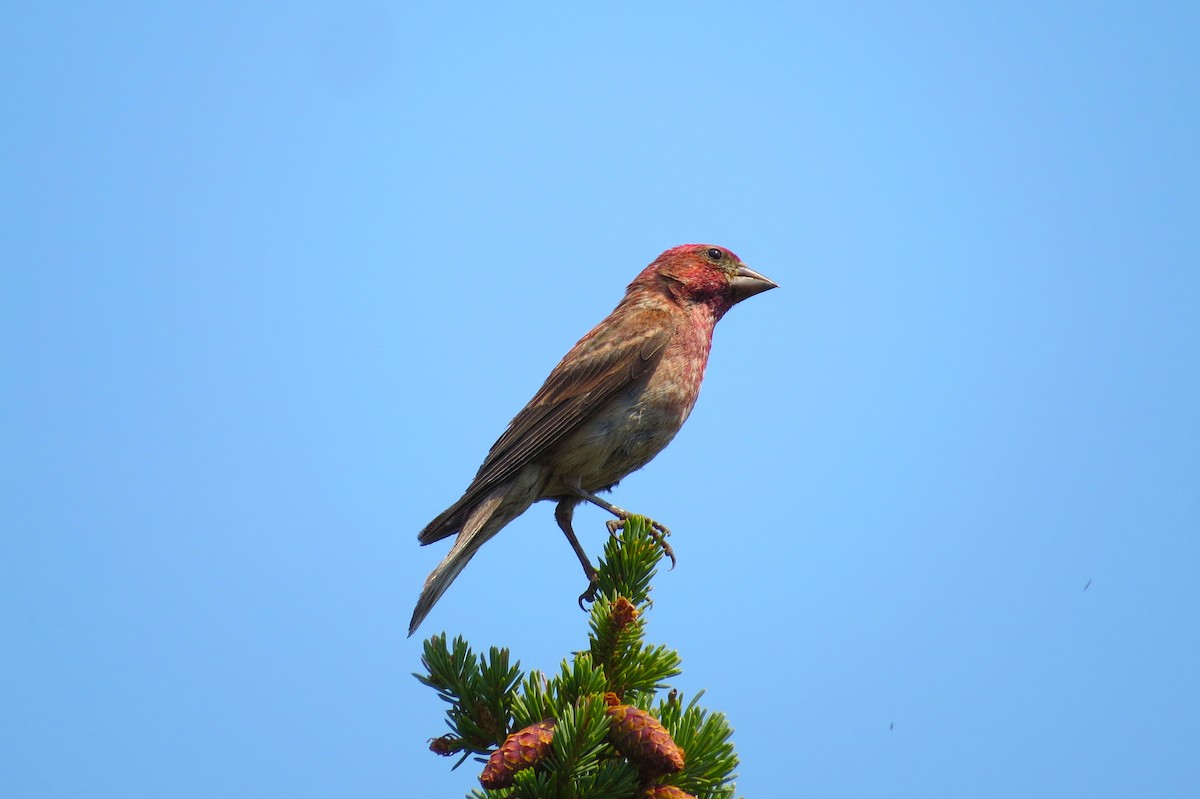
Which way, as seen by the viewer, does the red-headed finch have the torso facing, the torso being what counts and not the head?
to the viewer's right
